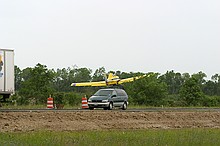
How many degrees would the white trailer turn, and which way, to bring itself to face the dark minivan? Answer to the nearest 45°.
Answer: approximately 180°

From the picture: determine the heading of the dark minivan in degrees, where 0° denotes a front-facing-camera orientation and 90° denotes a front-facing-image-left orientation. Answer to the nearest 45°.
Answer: approximately 45°

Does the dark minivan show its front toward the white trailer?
yes

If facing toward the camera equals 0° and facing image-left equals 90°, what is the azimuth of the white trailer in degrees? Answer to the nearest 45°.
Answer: approximately 45°
